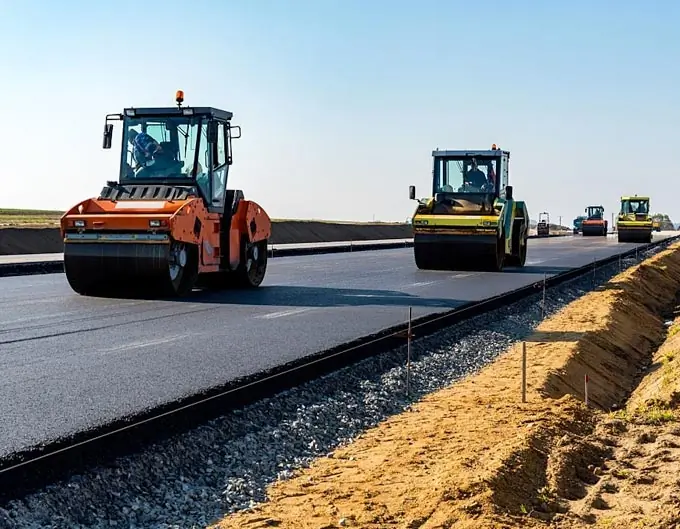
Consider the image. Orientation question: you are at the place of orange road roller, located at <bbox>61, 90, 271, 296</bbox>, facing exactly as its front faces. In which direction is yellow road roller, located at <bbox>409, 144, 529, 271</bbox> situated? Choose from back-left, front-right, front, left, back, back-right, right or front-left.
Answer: back

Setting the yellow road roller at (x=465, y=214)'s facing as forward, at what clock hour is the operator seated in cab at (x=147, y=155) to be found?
The operator seated in cab is roughly at 1 o'clock from the yellow road roller.

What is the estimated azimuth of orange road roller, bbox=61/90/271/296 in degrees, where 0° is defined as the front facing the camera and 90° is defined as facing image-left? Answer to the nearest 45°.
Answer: approximately 45°

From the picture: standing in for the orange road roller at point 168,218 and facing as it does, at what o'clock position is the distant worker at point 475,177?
The distant worker is roughly at 6 o'clock from the orange road roller.

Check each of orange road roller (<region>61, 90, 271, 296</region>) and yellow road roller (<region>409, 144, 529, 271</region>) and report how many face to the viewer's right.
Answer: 0

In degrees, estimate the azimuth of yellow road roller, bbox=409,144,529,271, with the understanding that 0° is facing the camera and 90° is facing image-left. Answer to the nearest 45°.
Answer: approximately 0°

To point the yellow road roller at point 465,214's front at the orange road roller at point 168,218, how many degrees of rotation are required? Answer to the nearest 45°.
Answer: approximately 45° to its right
